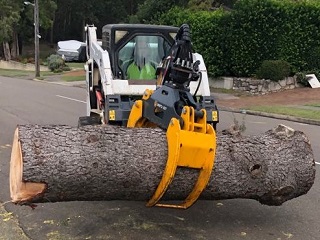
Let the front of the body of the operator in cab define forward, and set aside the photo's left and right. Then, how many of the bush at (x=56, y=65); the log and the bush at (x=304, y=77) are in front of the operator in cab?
1

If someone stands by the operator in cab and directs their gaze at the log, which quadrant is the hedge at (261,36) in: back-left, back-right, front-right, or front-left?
back-left

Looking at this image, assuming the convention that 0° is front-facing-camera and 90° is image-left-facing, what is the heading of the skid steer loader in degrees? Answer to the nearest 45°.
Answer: approximately 0°

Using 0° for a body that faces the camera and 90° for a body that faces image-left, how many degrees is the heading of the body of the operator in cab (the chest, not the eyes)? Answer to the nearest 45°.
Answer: approximately 0°

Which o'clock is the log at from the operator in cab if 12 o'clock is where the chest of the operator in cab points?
The log is roughly at 12 o'clock from the operator in cab.

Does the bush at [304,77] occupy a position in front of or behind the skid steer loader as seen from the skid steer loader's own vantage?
behind

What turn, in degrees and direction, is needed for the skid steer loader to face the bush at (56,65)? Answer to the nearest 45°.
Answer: approximately 180°
